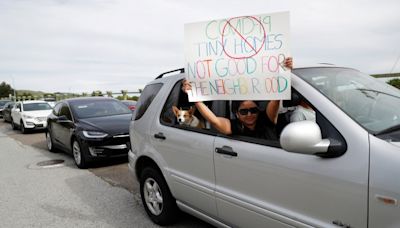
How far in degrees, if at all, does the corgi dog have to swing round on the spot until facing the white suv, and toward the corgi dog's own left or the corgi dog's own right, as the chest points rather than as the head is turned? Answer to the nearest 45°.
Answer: approximately 90° to the corgi dog's own right

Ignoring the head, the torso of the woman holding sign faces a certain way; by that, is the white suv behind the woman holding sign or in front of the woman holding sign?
behind

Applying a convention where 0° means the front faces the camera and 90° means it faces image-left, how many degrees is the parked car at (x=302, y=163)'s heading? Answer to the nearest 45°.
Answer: approximately 315°

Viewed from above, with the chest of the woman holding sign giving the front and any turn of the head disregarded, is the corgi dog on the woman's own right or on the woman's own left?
on the woman's own right

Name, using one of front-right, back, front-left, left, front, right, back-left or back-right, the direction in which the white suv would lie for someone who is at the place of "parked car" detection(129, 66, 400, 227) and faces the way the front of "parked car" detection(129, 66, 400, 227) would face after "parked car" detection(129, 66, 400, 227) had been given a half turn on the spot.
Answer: front

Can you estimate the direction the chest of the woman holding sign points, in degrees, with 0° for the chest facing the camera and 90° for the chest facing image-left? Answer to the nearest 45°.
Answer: approximately 0°

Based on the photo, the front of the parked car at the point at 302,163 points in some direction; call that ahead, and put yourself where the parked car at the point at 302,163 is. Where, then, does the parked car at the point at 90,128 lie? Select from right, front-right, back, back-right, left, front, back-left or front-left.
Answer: back

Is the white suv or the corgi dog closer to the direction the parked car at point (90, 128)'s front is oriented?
the corgi dog
